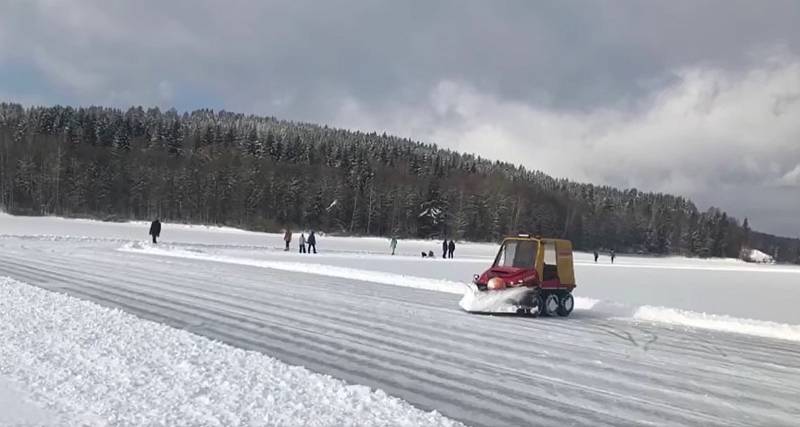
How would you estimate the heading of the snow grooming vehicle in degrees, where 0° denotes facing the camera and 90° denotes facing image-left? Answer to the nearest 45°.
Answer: approximately 45°
